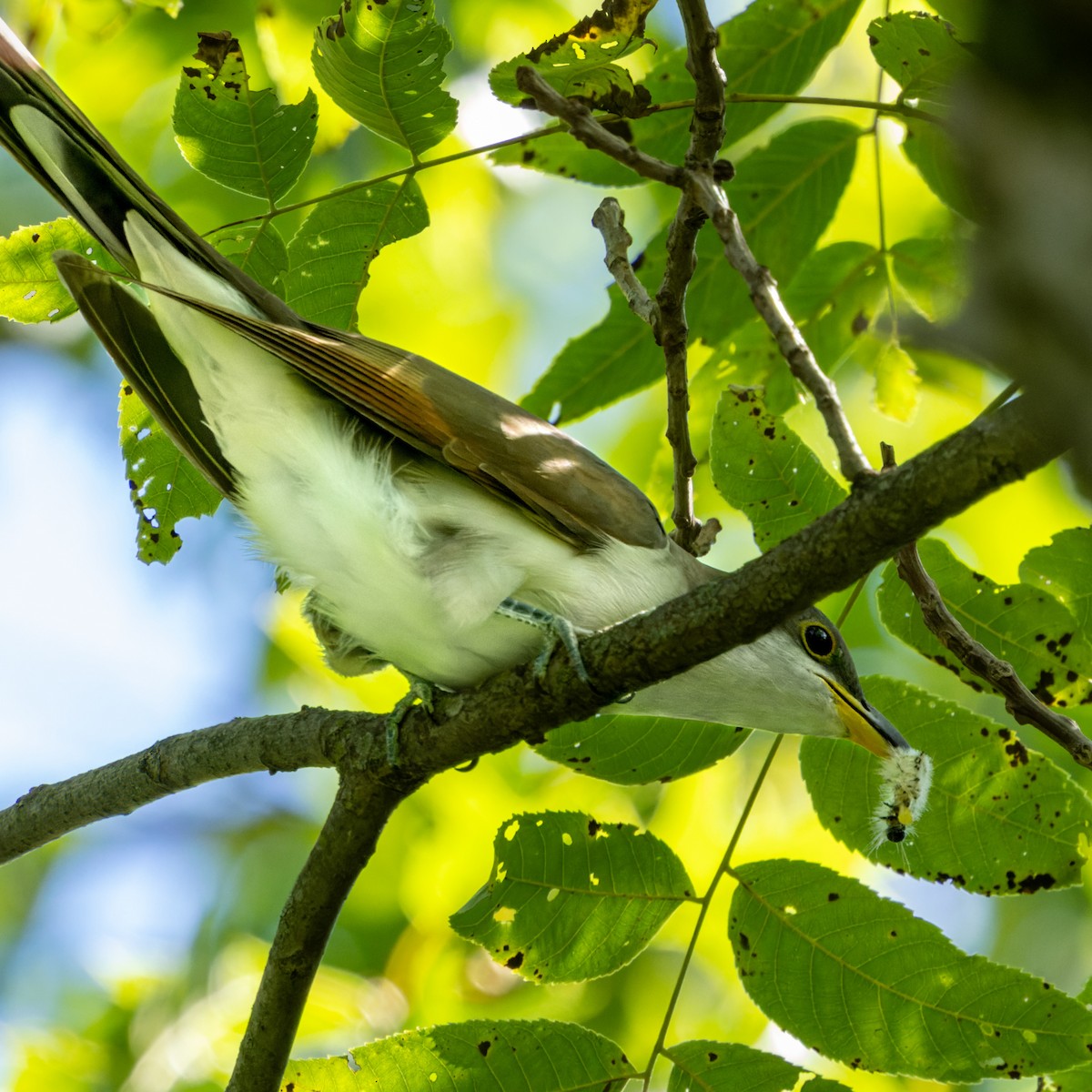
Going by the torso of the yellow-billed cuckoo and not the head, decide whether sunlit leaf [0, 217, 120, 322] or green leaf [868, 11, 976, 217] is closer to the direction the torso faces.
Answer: the green leaf

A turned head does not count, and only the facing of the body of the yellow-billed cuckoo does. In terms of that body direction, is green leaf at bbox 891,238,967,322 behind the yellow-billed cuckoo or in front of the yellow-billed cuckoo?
in front

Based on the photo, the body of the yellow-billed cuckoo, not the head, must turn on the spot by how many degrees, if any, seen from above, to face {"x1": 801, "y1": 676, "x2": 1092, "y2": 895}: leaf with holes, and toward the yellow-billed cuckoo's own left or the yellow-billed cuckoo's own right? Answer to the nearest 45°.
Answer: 0° — it already faces it

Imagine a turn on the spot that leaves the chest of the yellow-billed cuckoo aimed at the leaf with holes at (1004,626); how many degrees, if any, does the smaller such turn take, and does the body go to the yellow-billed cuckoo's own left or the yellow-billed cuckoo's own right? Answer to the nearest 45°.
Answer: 0° — it already faces it

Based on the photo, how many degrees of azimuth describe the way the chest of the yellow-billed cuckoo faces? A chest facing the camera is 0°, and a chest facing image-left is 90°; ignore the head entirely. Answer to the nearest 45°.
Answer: approximately 270°
